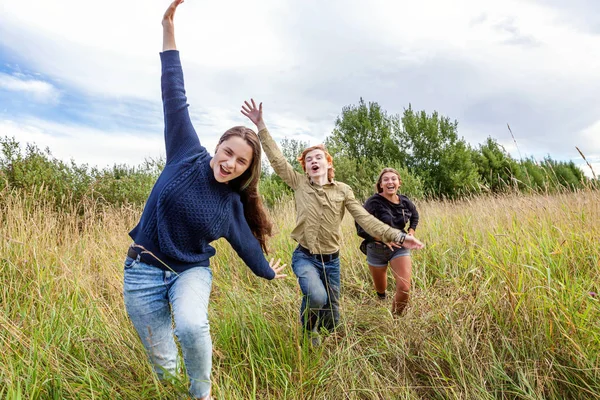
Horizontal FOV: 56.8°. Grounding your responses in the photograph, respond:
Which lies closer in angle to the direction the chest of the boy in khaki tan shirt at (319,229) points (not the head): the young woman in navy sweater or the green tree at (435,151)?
the young woman in navy sweater

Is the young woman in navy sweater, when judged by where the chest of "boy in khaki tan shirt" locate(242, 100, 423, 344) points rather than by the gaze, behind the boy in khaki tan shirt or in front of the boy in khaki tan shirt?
in front

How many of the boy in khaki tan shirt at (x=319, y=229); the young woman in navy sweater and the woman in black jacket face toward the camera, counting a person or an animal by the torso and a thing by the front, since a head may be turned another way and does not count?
3

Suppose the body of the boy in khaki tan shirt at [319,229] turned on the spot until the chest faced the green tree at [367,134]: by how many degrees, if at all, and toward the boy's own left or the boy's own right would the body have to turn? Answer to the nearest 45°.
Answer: approximately 180°

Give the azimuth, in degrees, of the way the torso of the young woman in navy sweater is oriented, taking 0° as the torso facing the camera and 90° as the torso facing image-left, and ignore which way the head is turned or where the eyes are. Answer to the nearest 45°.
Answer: approximately 0°

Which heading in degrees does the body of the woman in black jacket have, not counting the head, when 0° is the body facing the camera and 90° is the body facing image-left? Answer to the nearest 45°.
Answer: approximately 0°

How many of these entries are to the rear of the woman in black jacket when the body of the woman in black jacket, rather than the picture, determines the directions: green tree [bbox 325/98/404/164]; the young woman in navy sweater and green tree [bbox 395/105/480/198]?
2
